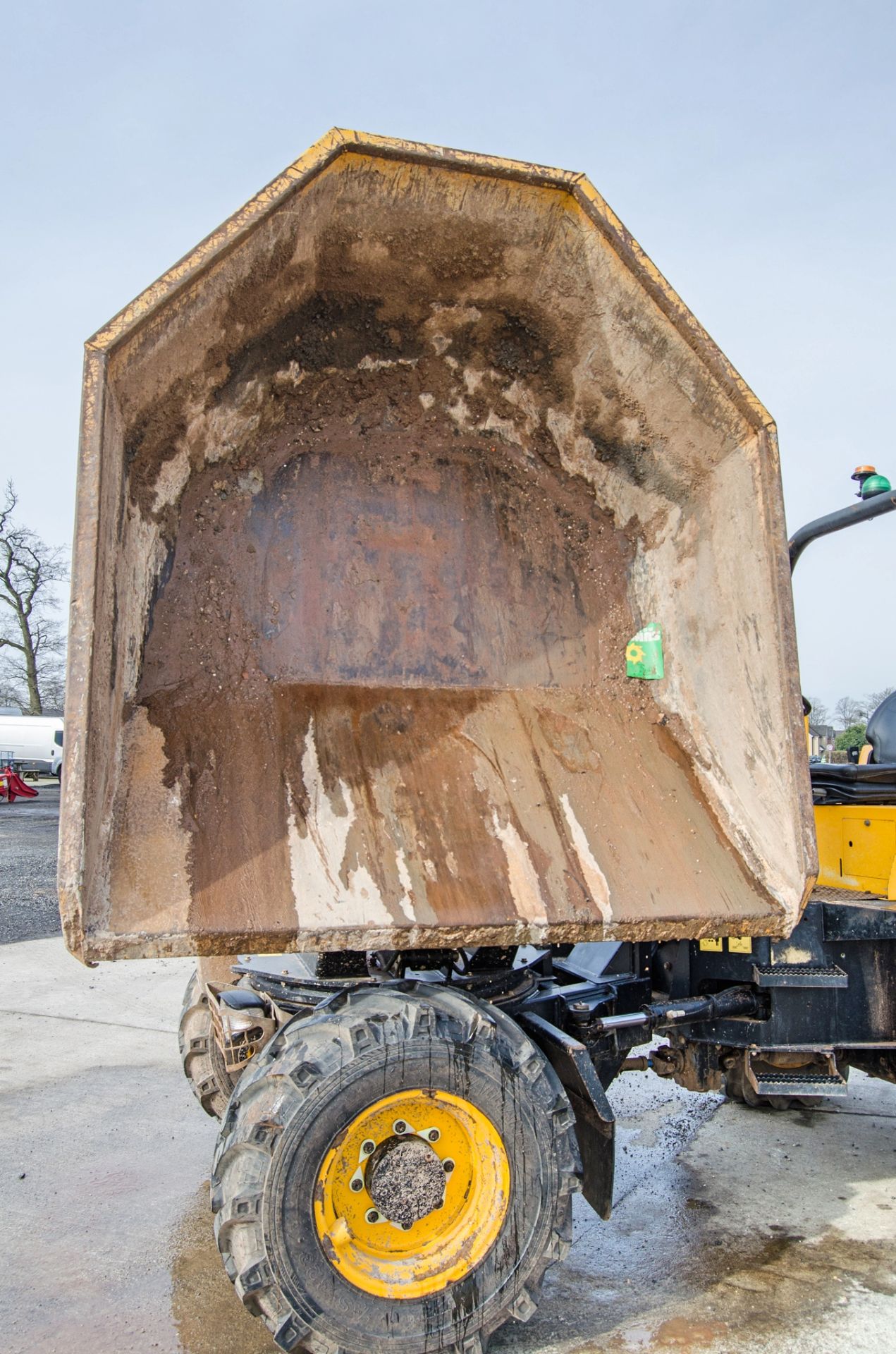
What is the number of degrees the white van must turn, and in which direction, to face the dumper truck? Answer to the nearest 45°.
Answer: approximately 90° to its right

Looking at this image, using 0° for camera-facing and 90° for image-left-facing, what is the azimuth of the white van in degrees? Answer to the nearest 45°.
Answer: approximately 270°

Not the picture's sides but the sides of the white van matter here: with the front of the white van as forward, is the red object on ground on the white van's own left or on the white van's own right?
on the white van's own right
